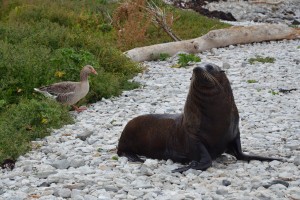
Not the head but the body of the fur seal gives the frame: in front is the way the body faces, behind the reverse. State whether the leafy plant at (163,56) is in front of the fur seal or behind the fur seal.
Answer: behind

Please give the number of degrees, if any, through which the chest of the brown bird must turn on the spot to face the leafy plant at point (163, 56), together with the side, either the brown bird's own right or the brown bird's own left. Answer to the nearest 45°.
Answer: approximately 45° to the brown bird's own left

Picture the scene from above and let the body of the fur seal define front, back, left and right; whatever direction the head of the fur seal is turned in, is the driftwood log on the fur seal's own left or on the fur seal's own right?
on the fur seal's own left

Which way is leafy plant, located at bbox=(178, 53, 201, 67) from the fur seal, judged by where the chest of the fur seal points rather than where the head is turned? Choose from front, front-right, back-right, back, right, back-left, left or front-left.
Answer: back-left

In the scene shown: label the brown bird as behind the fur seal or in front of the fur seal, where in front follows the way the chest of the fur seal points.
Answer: behind

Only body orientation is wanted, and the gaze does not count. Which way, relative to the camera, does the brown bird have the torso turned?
to the viewer's right

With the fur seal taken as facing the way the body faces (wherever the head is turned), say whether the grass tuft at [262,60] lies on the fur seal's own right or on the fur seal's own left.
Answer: on the fur seal's own left

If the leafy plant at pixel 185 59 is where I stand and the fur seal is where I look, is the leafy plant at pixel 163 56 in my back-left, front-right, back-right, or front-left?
back-right

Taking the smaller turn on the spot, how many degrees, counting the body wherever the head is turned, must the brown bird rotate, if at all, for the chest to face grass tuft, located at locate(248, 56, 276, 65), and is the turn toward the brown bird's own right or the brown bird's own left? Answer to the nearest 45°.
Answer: approximately 45° to the brown bird's own left
